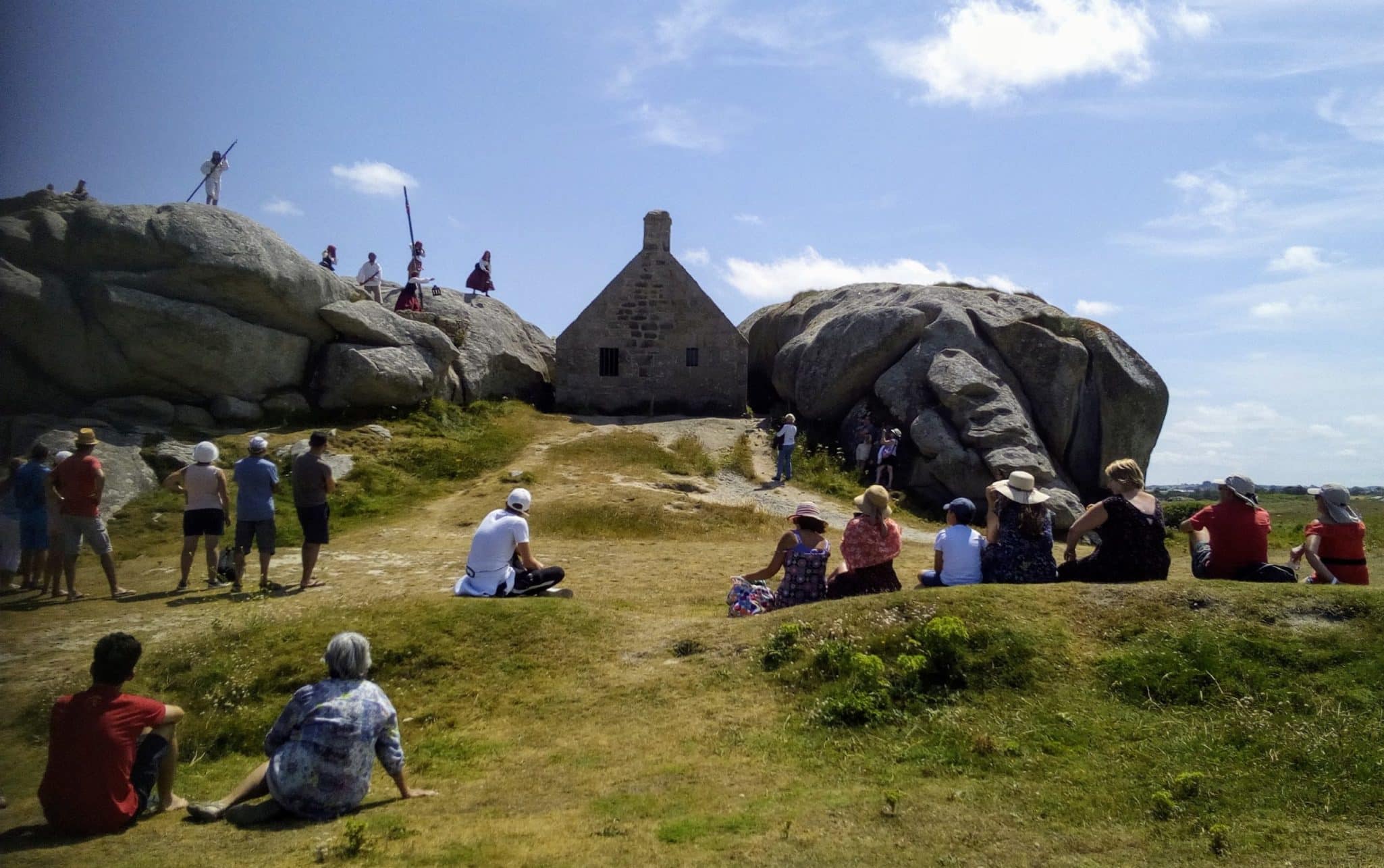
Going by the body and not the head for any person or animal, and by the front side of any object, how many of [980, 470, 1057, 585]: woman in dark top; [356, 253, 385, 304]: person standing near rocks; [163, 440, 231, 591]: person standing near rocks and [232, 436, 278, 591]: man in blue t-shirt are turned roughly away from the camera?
3

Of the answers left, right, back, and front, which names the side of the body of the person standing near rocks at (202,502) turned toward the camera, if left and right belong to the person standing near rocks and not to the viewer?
back

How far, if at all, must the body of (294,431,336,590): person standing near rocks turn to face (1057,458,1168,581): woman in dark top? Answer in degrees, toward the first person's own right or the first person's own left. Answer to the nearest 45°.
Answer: approximately 90° to the first person's own right

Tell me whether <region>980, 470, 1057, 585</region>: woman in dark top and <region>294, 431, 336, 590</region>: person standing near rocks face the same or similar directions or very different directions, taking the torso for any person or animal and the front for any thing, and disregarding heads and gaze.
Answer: same or similar directions

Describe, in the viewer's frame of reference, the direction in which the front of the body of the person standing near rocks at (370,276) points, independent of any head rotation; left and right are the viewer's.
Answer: facing the viewer

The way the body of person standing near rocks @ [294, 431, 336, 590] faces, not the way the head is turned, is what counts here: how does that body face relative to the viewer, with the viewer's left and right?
facing away from the viewer and to the right of the viewer

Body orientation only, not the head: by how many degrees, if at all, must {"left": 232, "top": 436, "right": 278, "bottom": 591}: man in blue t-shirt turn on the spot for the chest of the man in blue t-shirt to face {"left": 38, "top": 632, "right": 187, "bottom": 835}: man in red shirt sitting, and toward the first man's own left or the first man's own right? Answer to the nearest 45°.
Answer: approximately 180°

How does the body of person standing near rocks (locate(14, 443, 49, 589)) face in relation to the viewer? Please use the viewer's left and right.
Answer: facing away from the viewer and to the right of the viewer

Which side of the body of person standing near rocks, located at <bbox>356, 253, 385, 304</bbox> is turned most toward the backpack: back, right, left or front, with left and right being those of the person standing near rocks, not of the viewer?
front

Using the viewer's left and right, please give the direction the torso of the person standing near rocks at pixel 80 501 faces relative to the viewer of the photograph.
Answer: facing away from the viewer and to the right of the viewer

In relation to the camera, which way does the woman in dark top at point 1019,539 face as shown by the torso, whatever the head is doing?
away from the camera

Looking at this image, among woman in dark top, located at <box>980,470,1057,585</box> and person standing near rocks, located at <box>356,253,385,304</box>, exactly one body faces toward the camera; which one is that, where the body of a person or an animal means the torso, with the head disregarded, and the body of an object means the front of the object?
the person standing near rocks

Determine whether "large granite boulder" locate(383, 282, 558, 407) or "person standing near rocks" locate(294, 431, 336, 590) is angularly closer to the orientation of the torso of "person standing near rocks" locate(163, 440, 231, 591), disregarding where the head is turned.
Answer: the large granite boulder

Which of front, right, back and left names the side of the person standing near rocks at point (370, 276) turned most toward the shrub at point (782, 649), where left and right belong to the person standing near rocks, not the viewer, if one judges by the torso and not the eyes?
front

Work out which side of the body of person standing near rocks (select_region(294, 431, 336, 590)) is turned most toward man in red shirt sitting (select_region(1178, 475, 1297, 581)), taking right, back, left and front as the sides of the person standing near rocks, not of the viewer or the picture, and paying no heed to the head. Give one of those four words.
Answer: right

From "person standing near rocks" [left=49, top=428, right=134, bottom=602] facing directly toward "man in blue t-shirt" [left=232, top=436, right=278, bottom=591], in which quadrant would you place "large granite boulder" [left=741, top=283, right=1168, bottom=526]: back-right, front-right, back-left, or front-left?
front-left

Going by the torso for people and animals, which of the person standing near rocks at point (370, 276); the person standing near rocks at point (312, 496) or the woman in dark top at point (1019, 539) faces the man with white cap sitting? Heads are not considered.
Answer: the person standing near rocks at point (370, 276)

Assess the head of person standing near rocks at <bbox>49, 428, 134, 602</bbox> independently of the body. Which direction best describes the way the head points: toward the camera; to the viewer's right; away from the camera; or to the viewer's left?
away from the camera

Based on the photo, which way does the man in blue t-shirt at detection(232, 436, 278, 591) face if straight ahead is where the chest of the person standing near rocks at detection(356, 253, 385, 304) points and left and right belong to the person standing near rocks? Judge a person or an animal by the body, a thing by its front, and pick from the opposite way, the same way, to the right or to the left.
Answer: the opposite way

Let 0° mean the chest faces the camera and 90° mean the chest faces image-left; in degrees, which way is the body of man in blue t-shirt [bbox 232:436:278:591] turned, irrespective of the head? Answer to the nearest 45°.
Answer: approximately 180°
